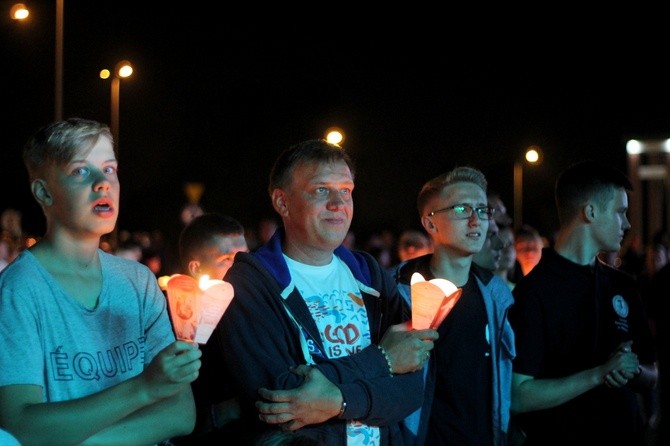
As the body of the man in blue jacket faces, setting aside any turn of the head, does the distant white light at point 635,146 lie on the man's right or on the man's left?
on the man's left

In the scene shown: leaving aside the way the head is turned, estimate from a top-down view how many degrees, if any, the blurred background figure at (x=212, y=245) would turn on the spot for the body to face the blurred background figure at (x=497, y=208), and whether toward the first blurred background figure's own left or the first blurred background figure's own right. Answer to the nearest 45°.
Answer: approximately 45° to the first blurred background figure's own left

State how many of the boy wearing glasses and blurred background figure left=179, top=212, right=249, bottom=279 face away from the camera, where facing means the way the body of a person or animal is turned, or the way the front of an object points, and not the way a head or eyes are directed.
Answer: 0

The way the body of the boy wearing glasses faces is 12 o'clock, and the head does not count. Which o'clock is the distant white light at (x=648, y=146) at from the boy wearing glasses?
The distant white light is roughly at 8 o'clock from the boy wearing glasses.

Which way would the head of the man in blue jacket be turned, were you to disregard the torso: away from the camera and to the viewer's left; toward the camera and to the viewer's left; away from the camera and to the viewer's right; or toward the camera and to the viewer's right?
toward the camera and to the viewer's right

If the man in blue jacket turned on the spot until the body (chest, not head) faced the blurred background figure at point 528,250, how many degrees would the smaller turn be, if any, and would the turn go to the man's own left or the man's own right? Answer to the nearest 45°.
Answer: approximately 135° to the man's own left

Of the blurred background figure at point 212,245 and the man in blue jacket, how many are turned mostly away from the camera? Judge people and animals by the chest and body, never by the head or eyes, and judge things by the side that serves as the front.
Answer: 0

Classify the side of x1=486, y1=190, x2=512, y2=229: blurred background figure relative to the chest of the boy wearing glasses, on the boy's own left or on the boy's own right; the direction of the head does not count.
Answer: on the boy's own left

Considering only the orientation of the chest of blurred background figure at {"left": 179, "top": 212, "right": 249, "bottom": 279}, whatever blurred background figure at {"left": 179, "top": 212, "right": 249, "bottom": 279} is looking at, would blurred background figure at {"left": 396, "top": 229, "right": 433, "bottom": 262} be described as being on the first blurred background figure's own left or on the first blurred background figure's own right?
on the first blurred background figure's own left
